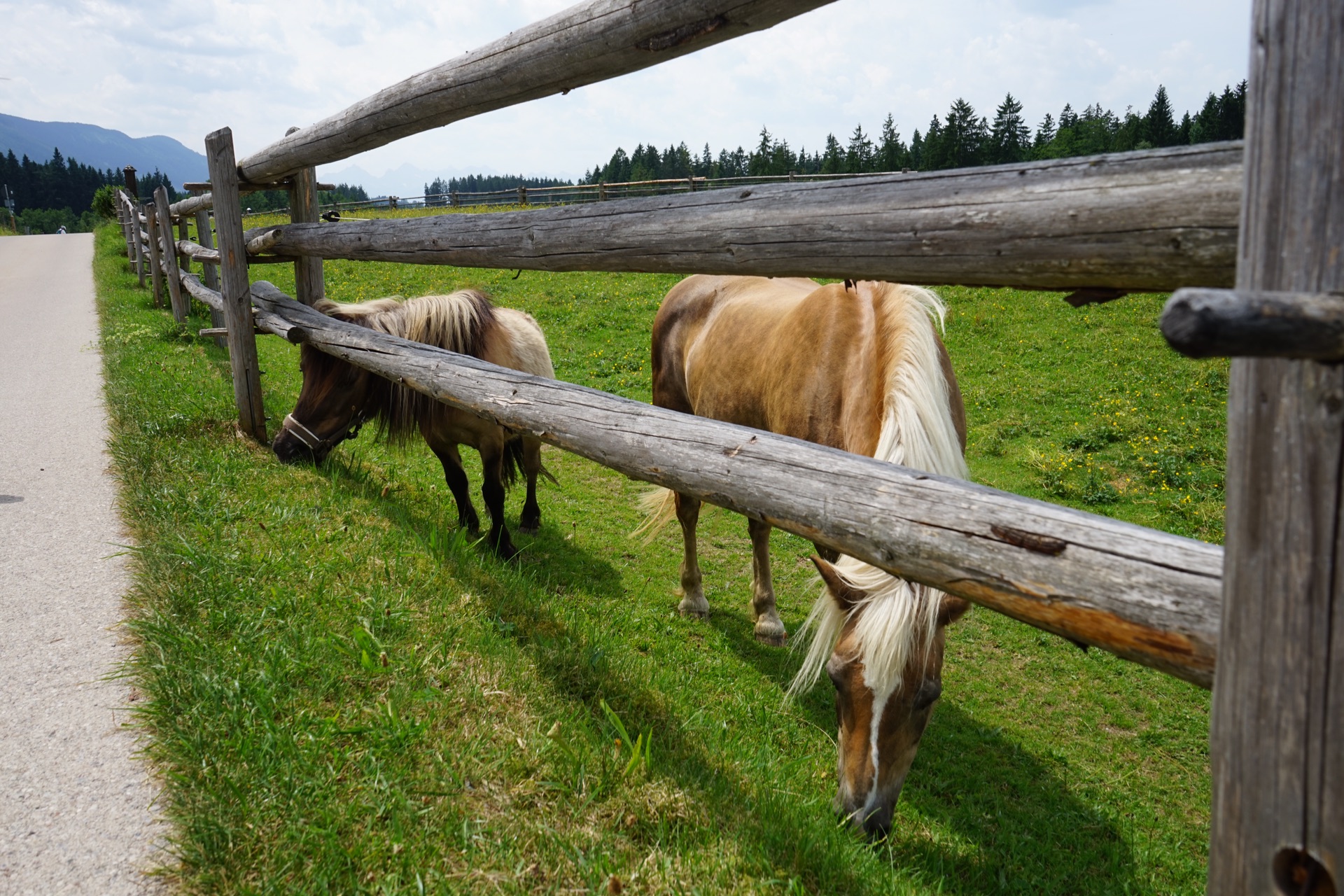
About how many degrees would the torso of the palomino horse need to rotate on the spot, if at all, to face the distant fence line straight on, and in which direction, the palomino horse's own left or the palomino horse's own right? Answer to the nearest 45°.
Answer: approximately 135° to the palomino horse's own left

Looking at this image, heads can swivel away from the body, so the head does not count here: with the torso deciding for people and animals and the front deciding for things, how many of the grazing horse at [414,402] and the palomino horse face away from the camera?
0

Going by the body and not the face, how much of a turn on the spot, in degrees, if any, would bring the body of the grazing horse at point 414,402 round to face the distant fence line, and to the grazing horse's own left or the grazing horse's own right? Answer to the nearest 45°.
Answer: approximately 135° to the grazing horse's own right

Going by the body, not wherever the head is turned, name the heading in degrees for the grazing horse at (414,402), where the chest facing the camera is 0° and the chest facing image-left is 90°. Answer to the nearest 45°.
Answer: approximately 45°

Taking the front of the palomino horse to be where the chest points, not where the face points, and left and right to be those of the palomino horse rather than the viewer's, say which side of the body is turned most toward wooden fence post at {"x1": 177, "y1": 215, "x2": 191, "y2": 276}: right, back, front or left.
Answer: back

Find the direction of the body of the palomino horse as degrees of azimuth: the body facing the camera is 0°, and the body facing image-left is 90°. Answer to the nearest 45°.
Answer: approximately 315°

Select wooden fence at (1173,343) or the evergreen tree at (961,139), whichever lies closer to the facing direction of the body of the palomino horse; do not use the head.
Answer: the wooden fence
